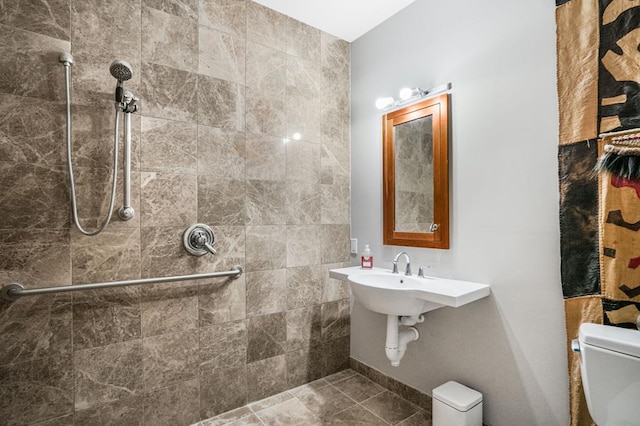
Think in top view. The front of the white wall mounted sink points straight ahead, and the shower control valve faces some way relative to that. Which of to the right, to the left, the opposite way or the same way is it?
to the left

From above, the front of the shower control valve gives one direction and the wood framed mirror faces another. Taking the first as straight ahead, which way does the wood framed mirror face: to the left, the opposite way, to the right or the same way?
to the right

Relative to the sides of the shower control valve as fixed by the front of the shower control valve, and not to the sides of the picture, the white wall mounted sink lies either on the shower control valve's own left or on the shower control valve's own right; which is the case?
on the shower control valve's own left

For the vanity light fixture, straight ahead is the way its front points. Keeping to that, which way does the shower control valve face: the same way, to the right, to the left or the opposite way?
to the left

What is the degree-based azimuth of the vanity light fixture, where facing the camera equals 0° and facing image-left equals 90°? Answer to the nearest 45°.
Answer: approximately 45°

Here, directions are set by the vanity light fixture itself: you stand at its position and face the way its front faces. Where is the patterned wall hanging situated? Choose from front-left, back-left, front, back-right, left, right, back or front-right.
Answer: left

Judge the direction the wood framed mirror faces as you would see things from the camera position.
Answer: facing the viewer and to the left of the viewer

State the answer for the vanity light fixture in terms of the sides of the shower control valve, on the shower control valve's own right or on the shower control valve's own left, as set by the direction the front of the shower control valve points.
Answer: on the shower control valve's own left
